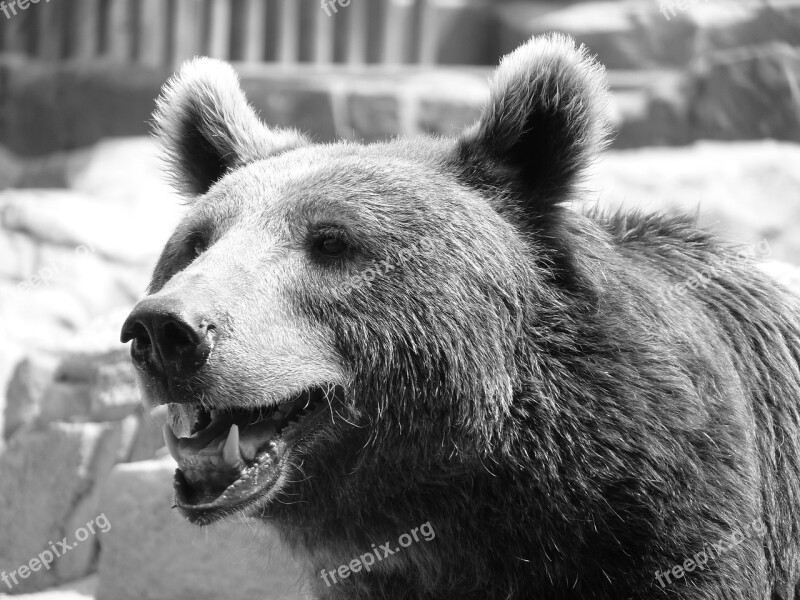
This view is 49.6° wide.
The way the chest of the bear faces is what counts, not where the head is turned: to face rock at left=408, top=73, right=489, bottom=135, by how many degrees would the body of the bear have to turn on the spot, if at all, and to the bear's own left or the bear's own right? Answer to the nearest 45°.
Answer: approximately 135° to the bear's own right

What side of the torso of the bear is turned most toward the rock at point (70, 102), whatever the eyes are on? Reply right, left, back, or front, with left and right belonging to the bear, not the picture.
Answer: right

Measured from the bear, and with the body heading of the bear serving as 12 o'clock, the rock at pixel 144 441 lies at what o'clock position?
The rock is roughly at 3 o'clock from the bear.

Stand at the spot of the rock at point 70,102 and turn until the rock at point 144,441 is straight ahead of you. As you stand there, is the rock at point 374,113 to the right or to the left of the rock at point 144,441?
left

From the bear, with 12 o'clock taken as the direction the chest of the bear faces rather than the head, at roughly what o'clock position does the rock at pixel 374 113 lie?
The rock is roughly at 4 o'clock from the bear.

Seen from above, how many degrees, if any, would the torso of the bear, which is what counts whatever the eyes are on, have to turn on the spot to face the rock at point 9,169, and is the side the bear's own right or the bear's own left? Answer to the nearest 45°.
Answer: approximately 90° to the bear's own right

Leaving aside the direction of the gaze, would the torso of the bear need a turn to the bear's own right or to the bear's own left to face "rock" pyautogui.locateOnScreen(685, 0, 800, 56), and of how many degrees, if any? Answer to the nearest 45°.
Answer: approximately 135° to the bear's own right

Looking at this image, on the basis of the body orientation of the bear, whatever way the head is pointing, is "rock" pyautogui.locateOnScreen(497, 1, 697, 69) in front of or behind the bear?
behind

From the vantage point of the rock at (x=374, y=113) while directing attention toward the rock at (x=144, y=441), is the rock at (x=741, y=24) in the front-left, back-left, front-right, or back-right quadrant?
back-left

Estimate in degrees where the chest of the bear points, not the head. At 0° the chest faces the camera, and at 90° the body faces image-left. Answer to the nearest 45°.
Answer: approximately 45°
